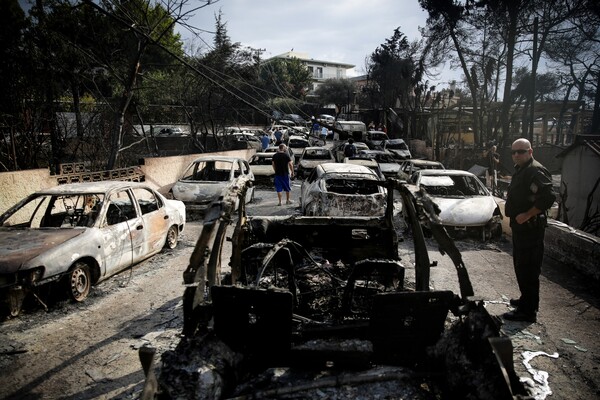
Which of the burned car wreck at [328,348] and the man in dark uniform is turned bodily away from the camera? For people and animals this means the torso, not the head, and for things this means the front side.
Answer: the burned car wreck

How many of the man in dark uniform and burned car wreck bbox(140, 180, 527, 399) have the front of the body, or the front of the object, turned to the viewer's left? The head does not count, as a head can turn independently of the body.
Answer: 1

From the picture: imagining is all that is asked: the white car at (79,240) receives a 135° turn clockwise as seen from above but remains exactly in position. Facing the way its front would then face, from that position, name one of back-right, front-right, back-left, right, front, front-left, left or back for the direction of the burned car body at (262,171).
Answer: front-right

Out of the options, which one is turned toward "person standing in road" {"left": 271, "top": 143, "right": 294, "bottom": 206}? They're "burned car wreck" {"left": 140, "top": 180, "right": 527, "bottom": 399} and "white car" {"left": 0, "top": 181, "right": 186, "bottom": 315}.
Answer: the burned car wreck

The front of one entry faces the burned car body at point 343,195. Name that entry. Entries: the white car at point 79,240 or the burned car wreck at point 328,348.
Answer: the burned car wreck

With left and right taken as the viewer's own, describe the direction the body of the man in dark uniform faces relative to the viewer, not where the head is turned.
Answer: facing to the left of the viewer

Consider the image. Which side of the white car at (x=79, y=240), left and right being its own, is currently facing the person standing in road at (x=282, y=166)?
back

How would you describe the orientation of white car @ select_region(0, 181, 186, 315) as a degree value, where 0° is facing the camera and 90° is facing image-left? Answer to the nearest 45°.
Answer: approximately 45°

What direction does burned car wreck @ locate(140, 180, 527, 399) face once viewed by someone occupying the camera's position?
facing away from the viewer
